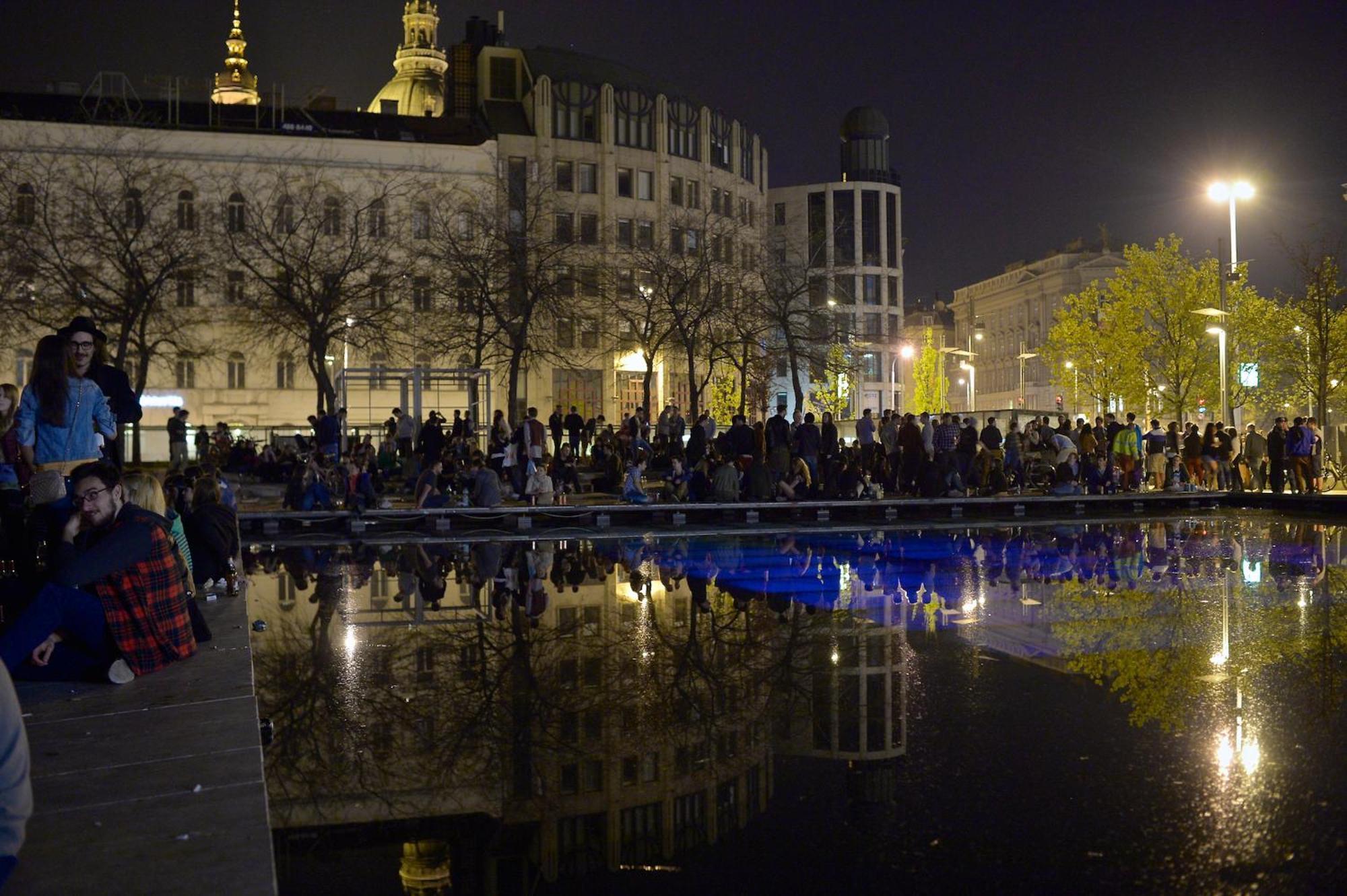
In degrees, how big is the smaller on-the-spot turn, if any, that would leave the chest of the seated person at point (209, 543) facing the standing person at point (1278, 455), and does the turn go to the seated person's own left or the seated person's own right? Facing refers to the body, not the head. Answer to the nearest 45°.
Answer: approximately 45° to the seated person's own right

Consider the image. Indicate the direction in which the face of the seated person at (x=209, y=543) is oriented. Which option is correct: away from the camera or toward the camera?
away from the camera

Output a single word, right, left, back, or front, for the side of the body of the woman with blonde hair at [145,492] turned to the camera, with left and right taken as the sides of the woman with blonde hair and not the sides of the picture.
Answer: back

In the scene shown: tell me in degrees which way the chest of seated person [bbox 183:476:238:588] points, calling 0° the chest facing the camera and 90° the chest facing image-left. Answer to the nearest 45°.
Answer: approximately 180°
